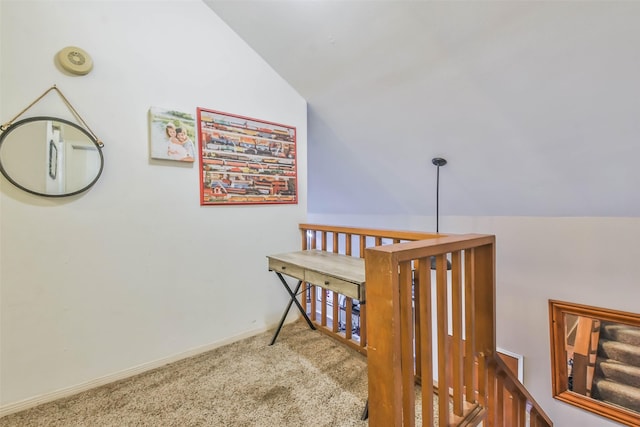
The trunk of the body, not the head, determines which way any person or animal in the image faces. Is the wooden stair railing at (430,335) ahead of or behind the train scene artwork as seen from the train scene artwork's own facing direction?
ahead

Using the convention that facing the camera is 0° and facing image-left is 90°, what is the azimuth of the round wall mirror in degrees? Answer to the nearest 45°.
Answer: approximately 0°

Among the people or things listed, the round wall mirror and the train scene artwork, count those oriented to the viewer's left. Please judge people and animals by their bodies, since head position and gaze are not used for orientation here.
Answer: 0

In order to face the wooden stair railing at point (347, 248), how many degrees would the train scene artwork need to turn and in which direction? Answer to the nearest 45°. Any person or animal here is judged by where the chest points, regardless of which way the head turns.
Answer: approximately 45° to its left

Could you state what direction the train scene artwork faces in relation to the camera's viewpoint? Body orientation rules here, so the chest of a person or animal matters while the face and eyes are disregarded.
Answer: facing the viewer and to the right of the viewer

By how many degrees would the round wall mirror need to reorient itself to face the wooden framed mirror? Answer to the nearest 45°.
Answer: approximately 45° to its left

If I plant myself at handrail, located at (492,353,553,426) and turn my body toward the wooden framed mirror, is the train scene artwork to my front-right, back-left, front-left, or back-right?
back-left

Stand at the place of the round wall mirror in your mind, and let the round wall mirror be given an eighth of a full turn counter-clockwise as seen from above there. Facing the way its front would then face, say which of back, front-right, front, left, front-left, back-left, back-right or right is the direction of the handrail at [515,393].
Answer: front
